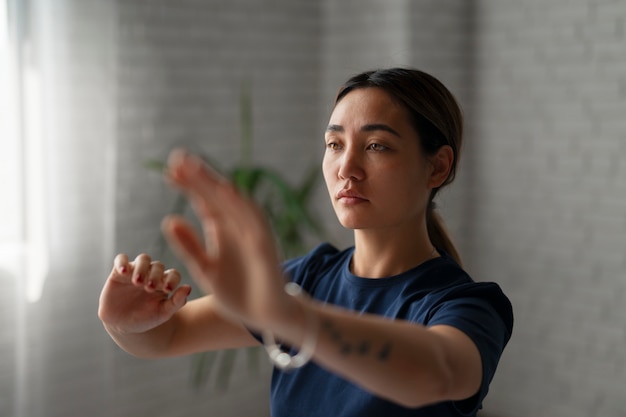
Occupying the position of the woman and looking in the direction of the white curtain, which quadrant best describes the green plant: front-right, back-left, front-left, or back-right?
front-right

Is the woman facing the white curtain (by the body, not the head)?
no

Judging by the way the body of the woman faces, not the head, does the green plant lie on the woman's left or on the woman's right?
on the woman's right

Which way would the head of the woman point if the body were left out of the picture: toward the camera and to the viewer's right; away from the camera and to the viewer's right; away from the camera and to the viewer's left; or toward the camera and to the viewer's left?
toward the camera and to the viewer's left

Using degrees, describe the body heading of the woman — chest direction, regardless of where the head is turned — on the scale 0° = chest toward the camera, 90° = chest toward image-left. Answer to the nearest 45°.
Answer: approximately 45°
